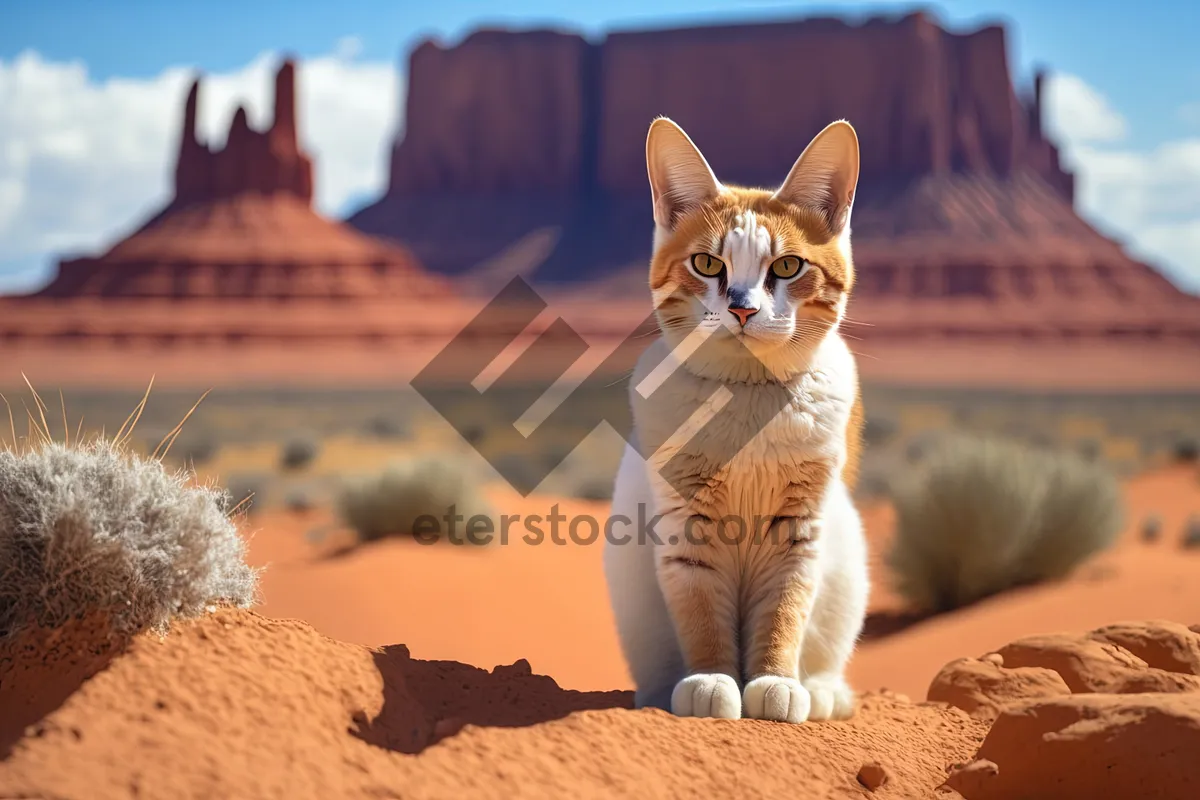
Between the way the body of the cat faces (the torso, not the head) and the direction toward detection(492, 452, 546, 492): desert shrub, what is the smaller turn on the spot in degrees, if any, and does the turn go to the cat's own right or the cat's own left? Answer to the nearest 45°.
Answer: approximately 180°

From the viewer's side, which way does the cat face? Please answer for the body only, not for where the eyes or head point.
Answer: toward the camera

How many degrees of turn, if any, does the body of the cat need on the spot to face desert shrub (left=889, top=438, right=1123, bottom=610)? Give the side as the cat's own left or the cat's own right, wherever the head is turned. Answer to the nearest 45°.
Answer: approximately 180°

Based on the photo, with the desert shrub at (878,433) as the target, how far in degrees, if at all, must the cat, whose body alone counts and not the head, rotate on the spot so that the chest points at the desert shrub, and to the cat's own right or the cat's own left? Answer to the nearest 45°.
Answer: approximately 180°

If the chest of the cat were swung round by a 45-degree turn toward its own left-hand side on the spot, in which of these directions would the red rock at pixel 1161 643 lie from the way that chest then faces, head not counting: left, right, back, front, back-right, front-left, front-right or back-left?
left

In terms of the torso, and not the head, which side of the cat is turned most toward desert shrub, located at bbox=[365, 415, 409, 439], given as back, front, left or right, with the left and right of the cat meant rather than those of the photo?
back

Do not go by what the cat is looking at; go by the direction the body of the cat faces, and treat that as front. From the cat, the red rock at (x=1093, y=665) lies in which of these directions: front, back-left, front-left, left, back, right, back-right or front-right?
back-left

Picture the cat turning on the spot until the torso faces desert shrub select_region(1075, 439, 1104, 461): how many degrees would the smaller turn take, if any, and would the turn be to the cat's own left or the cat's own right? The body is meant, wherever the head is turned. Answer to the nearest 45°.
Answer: approximately 180°

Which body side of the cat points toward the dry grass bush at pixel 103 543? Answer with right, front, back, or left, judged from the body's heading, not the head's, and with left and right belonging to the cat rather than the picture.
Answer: right
